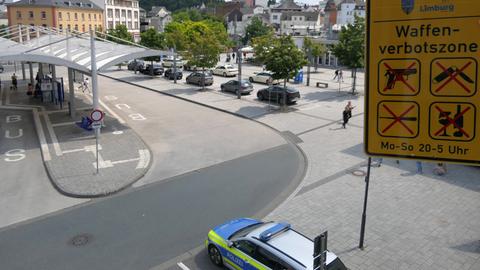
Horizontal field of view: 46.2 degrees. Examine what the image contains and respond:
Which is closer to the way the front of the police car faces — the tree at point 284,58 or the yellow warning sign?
the tree

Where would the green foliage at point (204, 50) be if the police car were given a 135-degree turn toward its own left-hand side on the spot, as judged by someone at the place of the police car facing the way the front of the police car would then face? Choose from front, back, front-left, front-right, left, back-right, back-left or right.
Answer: back

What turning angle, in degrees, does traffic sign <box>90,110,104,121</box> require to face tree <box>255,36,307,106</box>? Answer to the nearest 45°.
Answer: approximately 135° to its left

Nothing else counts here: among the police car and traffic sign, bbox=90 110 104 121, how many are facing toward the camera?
1

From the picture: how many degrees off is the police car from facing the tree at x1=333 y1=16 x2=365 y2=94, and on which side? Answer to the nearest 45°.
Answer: approximately 45° to its right

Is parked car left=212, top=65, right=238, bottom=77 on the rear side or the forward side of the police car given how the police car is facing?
on the forward side

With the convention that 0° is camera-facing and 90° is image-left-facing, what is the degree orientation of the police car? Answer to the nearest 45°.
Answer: approximately 135°

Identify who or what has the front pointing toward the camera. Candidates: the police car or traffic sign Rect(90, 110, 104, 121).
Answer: the traffic sign

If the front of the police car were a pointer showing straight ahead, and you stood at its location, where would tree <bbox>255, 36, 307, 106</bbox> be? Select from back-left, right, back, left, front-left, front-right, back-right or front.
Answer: front-right

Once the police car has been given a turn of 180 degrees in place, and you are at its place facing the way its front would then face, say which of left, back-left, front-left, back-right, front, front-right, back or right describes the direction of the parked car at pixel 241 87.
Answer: back-left

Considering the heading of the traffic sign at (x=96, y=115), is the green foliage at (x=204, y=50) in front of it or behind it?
behind

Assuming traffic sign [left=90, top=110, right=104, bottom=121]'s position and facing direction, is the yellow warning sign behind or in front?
in front

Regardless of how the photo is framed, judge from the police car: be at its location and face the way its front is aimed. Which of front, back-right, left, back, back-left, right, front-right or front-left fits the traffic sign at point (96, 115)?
front

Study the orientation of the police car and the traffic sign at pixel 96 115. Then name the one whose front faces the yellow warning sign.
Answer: the traffic sign

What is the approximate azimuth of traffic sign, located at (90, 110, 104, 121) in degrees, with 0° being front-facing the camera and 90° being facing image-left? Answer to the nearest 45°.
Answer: approximately 0°

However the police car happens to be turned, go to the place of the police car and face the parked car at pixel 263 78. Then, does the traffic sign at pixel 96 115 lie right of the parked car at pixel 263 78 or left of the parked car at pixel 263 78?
left

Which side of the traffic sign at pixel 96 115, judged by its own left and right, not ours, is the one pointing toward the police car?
front

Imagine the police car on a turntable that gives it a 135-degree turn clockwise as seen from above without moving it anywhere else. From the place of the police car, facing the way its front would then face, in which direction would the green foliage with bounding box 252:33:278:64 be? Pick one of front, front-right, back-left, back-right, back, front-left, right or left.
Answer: left

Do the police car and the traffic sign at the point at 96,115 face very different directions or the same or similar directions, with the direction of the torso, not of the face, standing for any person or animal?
very different directions
